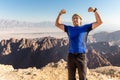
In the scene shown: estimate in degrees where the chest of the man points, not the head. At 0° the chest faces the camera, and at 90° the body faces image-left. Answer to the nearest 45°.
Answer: approximately 0°
